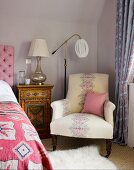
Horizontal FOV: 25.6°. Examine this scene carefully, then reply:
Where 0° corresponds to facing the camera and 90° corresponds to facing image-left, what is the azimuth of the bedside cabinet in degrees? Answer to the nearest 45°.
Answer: approximately 0°

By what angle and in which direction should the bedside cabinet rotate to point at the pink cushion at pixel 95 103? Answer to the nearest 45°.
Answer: approximately 45° to its left

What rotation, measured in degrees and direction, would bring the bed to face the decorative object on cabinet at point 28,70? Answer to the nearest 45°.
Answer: approximately 180°

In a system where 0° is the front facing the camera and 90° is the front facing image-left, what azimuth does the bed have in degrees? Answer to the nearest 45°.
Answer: approximately 0°

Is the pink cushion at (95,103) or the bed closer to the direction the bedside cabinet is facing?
the bed

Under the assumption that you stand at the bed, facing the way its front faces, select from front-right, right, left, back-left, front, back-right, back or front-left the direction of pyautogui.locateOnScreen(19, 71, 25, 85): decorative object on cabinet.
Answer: back

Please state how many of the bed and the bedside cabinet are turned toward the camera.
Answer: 2
